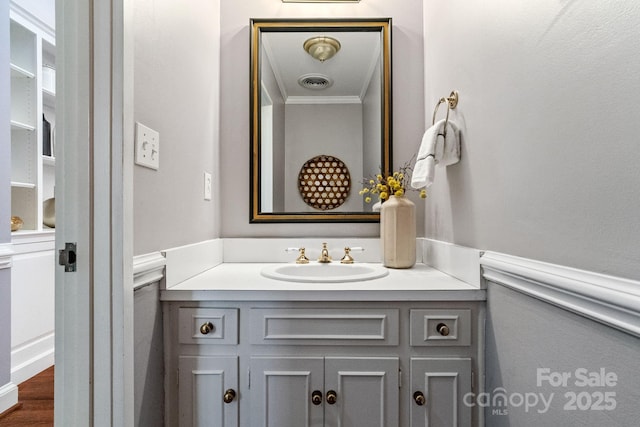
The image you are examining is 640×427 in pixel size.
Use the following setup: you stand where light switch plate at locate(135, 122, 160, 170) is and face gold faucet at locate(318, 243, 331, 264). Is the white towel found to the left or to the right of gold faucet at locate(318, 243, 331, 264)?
right

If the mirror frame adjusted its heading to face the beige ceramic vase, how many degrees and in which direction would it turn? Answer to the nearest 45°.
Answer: approximately 90° to its left

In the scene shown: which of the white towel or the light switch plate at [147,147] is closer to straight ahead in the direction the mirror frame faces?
the light switch plate

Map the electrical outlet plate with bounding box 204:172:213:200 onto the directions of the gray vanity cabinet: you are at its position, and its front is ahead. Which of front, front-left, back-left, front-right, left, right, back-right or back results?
back-right

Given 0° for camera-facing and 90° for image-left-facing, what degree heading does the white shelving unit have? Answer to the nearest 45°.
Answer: approximately 315°

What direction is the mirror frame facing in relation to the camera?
toward the camera
